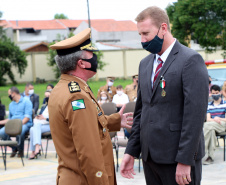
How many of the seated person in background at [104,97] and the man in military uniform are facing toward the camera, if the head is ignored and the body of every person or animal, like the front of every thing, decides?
1

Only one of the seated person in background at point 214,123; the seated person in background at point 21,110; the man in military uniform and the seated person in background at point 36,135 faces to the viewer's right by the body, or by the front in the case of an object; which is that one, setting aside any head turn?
the man in military uniform

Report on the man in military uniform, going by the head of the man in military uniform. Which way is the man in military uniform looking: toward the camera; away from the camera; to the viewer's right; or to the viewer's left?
to the viewer's right

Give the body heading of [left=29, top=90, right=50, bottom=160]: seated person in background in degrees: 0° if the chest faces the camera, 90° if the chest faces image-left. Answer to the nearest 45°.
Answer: approximately 45°

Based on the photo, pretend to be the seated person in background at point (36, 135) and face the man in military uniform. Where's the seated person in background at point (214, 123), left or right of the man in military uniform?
left

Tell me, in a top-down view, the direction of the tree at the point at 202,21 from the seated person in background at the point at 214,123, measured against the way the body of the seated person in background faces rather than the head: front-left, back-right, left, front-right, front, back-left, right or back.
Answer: back-right

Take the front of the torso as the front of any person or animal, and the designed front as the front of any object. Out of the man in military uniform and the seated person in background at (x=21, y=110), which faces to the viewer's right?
the man in military uniform

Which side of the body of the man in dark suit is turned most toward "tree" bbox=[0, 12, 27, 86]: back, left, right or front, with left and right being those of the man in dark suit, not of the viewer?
right

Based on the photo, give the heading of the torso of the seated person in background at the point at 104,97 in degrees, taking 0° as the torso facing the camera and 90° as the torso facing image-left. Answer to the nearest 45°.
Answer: approximately 0°

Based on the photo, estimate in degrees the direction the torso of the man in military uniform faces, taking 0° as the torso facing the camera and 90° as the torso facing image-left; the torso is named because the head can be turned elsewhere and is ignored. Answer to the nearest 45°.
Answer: approximately 270°

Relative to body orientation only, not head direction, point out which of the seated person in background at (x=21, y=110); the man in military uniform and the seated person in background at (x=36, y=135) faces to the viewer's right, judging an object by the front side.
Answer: the man in military uniform

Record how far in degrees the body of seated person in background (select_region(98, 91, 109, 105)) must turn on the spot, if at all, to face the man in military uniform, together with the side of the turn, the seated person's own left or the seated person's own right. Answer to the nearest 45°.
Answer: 0° — they already face them
